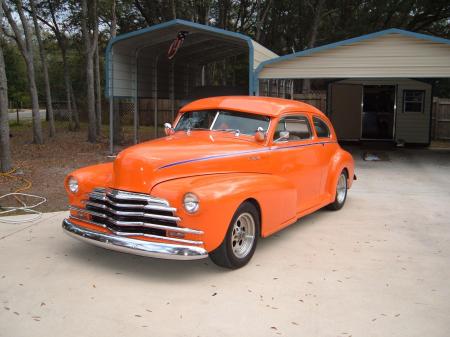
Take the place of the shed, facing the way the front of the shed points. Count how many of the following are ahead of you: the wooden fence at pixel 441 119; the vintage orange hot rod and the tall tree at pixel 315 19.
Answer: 1

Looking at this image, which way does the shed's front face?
toward the camera

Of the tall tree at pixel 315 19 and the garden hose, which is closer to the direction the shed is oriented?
the garden hose

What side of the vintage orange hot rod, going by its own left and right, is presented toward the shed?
back

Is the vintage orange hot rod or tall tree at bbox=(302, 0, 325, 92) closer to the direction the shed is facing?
the vintage orange hot rod

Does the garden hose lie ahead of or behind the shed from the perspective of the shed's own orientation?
ahead

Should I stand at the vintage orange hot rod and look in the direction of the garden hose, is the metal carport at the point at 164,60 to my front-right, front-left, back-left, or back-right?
front-right

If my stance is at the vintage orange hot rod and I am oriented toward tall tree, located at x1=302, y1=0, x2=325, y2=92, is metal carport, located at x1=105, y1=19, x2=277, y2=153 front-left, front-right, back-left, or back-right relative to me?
front-left

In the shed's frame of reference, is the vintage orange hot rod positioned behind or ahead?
ahead

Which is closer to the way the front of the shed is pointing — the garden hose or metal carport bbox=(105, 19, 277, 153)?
the garden hose

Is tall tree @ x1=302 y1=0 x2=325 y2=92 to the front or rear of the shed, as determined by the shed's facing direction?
to the rear

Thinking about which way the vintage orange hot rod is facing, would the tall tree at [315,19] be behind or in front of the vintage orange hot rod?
behind

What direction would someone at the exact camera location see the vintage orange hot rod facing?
facing the viewer and to the left of the viewer

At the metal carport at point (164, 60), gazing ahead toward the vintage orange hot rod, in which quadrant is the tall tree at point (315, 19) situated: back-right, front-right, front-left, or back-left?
back-left

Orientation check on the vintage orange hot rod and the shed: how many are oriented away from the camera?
0
